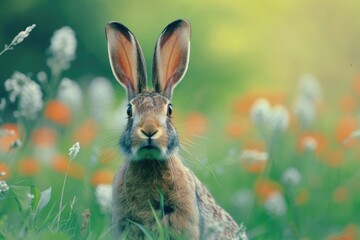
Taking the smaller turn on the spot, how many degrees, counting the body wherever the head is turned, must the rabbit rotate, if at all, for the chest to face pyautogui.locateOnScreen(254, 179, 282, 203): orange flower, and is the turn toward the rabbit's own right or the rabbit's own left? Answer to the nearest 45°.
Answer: approximately 135° to the rabbit's own left

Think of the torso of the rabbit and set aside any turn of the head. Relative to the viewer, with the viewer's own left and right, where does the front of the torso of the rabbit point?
facing the viewer
